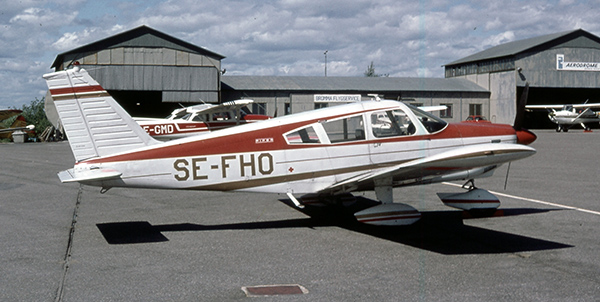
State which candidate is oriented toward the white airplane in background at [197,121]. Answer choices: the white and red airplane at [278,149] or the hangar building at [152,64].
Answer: the hangar building

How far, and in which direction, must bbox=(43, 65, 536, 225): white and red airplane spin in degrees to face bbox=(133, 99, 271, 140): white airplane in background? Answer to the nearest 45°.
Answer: approximately 90° to its left

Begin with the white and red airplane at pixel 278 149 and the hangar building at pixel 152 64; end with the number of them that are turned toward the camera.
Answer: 1

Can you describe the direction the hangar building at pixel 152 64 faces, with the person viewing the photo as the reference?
facing the viewer

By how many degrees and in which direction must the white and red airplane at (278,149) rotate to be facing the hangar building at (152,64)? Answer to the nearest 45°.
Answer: approximately 90° to its left

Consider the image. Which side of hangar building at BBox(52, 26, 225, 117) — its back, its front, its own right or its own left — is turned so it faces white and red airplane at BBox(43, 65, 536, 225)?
front

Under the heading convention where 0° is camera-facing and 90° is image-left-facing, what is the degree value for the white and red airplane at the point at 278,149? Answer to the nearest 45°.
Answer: approximately 270°

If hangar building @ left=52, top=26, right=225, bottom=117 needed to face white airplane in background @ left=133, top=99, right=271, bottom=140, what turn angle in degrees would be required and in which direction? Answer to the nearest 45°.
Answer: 0° — it already faces it

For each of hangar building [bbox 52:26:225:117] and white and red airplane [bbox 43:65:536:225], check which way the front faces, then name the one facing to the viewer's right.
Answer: the white and red airplane

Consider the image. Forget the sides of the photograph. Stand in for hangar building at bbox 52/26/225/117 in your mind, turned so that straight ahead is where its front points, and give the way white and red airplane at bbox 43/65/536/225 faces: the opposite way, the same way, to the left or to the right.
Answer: to the left
